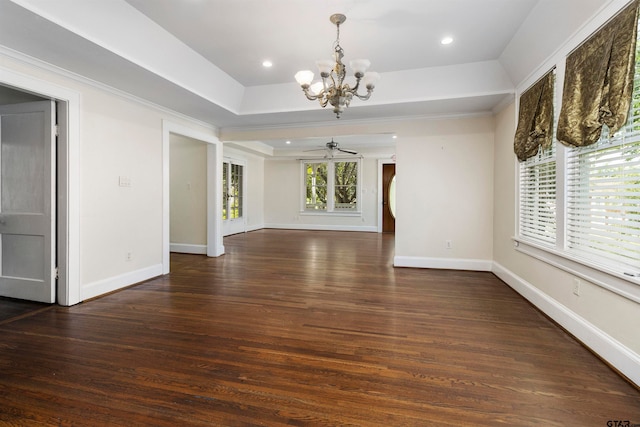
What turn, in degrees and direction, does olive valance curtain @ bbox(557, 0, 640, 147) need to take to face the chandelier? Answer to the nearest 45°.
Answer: approximately 45° to its right

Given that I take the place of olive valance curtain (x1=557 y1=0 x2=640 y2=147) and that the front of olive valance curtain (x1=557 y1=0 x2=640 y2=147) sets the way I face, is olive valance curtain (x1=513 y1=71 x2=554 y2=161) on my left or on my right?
on my right

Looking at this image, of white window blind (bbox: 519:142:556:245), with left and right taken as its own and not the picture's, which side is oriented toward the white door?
front

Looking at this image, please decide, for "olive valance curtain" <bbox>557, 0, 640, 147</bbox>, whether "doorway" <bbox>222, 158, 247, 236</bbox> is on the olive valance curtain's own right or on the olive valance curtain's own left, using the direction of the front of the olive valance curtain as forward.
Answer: on the olive valance curtain's own right

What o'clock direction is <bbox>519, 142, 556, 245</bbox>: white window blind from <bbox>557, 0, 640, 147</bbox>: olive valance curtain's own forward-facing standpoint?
The white window blind is roughly at 4 o'clock from the olive valance curtain.

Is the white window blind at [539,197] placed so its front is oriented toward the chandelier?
yes

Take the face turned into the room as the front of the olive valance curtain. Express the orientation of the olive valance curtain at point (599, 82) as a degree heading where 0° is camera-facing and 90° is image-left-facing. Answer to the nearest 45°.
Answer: approximately 45°

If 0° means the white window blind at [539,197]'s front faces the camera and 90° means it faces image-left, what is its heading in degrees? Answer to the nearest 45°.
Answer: approximately 45°

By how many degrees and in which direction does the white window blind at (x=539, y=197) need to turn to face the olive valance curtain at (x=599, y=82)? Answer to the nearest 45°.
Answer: approximately 45° to its left

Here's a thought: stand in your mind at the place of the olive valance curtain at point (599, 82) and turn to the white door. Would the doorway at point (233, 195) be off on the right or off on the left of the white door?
right

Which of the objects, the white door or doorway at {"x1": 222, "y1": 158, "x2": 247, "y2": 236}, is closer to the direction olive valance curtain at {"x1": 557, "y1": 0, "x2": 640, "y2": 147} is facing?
the white door

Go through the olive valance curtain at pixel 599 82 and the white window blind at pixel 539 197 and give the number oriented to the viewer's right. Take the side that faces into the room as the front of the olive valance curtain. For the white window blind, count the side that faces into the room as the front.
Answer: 0
